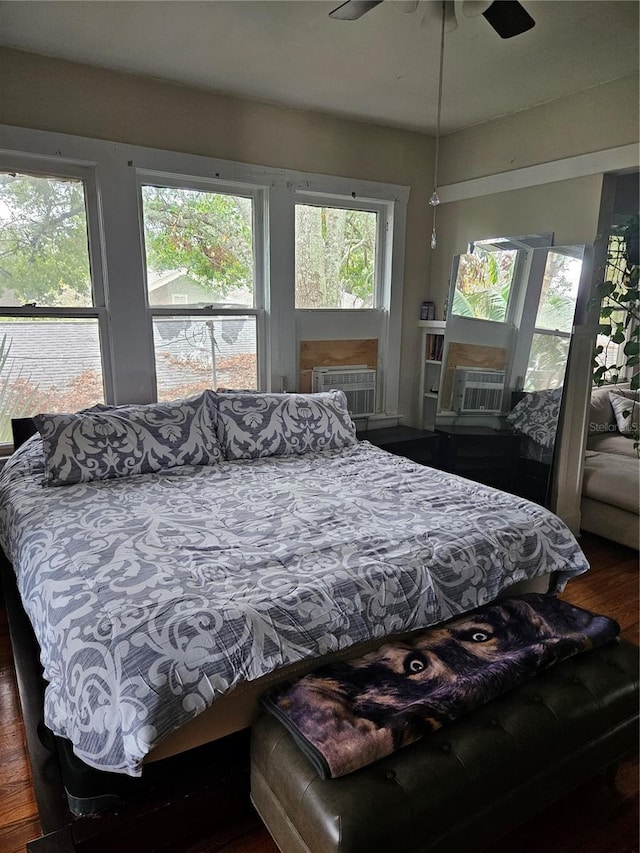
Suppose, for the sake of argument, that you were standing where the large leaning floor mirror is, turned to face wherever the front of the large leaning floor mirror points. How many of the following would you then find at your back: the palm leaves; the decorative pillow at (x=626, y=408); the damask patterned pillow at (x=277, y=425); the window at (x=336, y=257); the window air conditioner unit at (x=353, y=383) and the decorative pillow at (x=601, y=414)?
2

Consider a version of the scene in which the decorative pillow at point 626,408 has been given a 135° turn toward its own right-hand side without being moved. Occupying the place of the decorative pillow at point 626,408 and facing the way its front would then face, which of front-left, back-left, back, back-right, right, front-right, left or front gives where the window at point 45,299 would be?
left

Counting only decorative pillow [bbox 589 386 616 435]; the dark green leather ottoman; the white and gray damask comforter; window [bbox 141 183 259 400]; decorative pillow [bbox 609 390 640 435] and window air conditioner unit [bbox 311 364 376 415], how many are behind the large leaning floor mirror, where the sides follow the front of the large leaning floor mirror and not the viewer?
2

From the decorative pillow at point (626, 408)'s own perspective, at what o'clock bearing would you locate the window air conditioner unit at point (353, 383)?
The window air conditioner unit is roughly at 2 o'clock from the decorative pillow.

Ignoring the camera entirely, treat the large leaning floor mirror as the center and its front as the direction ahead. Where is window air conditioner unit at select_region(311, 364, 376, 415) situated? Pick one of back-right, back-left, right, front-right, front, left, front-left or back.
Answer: front-right

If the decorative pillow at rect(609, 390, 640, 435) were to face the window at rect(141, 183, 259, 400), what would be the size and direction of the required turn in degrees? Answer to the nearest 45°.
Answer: approximately 45° to its right

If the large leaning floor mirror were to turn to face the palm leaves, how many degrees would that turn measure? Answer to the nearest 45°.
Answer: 0° — it already faces it

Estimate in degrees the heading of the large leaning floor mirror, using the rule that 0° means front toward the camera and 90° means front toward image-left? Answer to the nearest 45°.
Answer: approximately 45°

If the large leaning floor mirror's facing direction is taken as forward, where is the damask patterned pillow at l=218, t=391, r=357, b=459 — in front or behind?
in front

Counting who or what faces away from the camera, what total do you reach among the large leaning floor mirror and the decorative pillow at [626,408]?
0

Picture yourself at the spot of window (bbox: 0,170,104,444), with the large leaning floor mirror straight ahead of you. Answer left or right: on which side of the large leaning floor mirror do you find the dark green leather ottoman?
right

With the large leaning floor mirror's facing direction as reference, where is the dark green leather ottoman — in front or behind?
in front

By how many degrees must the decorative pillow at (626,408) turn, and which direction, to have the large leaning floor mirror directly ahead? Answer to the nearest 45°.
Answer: approximately 45° to its right

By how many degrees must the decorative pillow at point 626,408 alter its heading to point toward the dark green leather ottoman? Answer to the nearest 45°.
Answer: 0° — it already faces it
